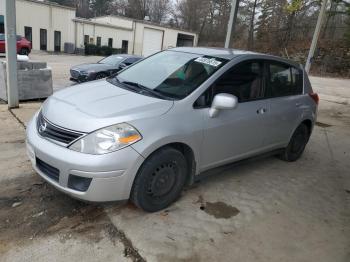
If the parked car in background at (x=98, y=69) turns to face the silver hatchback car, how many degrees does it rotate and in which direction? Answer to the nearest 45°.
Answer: approximately 45° to its left

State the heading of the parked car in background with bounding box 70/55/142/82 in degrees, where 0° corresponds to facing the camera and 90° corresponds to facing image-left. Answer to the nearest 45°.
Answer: approximately 45°

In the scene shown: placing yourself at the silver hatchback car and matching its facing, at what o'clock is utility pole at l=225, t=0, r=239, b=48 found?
The utility pole is roughly at 5 o'clock from the silver hatchback car.

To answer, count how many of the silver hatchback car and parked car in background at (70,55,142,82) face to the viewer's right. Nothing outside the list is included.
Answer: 0

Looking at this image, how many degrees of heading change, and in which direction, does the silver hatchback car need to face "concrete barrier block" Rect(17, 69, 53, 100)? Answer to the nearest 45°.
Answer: approximately 90° to its right

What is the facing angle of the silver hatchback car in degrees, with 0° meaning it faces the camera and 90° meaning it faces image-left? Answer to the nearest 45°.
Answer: approximately 45°

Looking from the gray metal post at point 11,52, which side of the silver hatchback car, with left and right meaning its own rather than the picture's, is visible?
right

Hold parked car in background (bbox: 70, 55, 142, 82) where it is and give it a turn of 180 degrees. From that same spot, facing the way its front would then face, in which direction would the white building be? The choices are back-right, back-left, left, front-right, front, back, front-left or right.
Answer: front-left

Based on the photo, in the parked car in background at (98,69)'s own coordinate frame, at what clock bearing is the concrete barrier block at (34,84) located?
The concrete barrier block is roughly at 11 o'clock from the parked car in background.

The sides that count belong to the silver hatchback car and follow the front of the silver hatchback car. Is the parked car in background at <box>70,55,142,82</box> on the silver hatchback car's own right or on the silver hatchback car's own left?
on the silver hatchback car's own right
